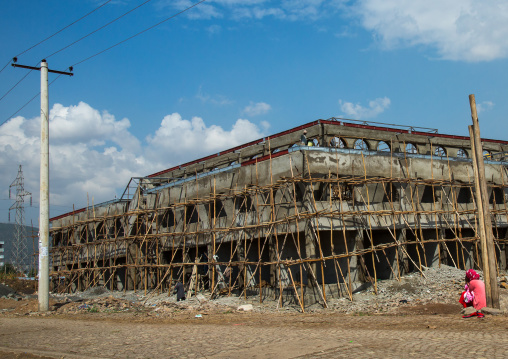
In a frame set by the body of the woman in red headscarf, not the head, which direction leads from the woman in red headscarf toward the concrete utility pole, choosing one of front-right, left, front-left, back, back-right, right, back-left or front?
front

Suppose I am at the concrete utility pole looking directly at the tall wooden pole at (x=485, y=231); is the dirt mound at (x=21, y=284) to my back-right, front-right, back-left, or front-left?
back-left

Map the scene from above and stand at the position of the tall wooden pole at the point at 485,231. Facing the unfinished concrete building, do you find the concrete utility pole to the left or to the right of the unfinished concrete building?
left

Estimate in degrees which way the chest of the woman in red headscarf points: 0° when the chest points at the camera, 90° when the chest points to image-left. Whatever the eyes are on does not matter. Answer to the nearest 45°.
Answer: approximately 90°

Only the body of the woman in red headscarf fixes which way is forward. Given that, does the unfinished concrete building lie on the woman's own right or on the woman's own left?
on the woman's own right
